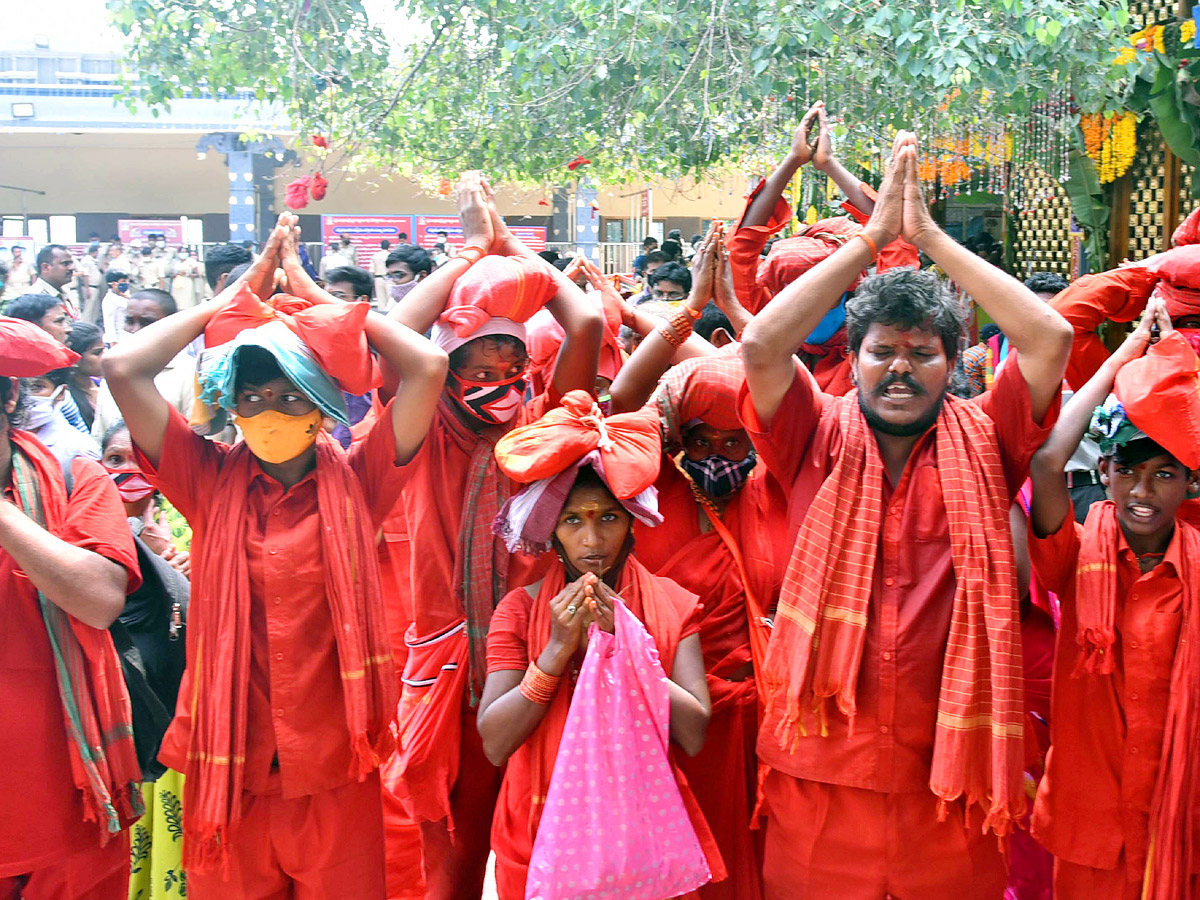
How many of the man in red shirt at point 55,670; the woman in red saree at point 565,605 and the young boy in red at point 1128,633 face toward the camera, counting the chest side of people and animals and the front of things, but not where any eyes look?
3

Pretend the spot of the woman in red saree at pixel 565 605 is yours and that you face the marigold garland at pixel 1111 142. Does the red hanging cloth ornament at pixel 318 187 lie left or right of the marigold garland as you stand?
left

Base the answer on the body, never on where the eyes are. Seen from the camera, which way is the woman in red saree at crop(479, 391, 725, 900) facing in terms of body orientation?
toward the camera

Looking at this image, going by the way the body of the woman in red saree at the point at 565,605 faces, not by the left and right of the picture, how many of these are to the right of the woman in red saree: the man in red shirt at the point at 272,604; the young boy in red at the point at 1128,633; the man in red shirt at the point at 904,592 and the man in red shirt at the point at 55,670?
2

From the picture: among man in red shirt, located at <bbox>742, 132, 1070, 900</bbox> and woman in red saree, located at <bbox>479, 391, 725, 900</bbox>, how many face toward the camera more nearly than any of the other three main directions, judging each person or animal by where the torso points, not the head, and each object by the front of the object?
2

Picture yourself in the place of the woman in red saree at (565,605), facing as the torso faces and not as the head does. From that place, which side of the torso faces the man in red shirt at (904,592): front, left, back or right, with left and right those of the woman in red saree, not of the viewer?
left

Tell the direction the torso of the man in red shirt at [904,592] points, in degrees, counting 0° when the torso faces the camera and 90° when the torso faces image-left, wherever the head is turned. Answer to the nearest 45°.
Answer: approximately 0°

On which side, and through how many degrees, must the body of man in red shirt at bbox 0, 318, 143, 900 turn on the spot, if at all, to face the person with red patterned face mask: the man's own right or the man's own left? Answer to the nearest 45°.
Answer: approximately 90° to the man's own left

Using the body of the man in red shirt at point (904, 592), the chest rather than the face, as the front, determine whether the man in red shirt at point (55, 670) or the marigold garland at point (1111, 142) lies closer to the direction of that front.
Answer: the man in red shirt

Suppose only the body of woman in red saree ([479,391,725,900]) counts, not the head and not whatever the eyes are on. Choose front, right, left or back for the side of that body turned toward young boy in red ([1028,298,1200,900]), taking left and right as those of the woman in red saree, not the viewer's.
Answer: left

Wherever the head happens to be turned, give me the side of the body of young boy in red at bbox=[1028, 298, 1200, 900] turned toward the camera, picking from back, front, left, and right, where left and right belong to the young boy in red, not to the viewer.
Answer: front

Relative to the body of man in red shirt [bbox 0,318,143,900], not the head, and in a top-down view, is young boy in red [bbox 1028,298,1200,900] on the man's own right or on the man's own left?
on the man's own left

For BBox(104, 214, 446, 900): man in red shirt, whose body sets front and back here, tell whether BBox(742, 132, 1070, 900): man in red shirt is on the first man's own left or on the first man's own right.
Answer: on the first man's own left
